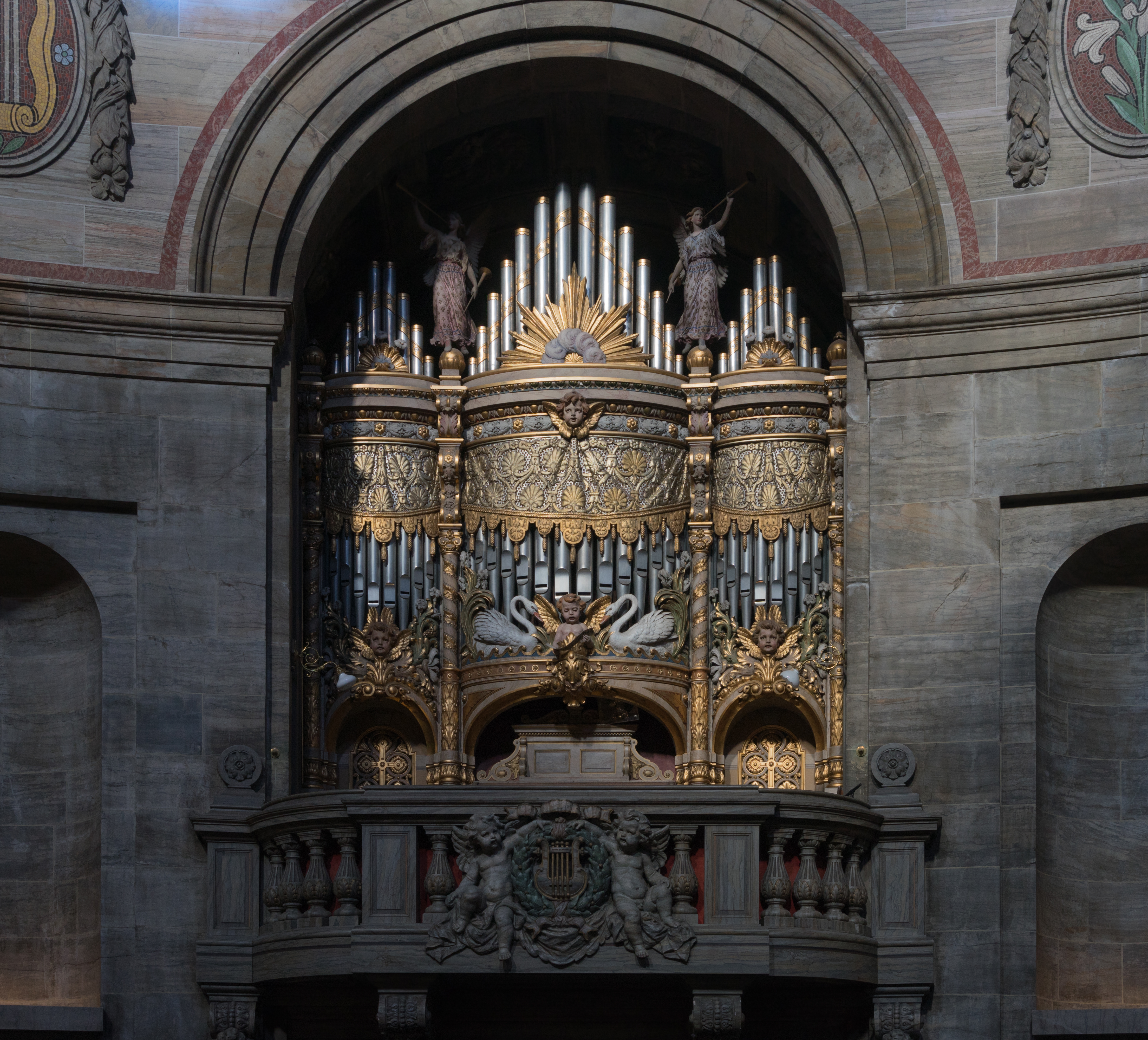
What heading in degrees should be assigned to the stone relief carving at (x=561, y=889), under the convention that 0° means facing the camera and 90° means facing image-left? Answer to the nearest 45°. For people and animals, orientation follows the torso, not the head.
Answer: approximately 0°

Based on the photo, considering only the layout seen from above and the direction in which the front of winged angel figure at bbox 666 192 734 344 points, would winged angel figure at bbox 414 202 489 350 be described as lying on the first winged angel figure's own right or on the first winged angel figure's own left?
on the first winged angel figure's own right

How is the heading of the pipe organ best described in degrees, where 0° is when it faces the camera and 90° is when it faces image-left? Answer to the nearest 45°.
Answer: approximately 0°
